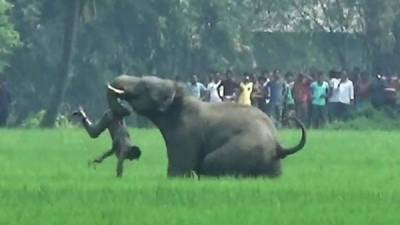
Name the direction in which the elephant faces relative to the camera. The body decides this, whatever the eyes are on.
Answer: to the viewer's left
